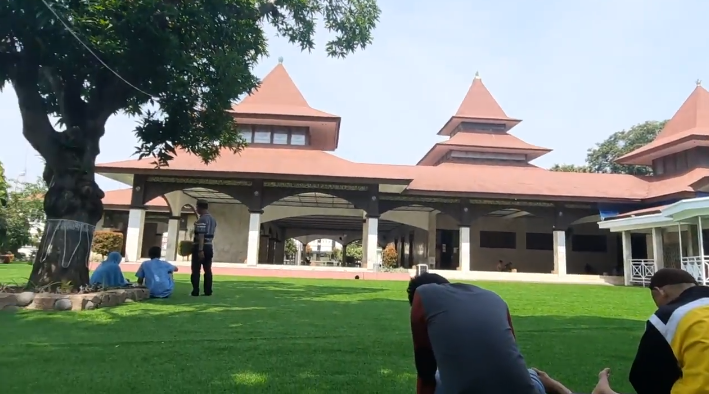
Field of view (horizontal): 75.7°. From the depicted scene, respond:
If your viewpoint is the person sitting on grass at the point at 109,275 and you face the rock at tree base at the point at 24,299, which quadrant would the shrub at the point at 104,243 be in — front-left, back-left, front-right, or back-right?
back-right

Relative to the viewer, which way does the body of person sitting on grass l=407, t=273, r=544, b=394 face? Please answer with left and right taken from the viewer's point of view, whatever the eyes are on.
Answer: facing away from the viewer and to the left of the viewer

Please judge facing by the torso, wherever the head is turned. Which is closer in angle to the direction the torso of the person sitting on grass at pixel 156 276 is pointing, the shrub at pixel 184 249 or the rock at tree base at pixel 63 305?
the shrub

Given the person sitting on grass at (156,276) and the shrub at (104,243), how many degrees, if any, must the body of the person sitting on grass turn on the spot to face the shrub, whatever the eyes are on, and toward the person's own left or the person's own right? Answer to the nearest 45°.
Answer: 0° — they already face it

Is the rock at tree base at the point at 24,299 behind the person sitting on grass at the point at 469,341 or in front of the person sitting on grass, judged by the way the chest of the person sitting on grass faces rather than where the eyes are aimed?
in front

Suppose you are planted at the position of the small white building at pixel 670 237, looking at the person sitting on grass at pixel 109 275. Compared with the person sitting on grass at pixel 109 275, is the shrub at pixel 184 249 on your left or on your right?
right

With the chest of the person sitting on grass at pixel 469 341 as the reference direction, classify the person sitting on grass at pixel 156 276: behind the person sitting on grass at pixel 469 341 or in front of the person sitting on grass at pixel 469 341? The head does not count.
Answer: in front

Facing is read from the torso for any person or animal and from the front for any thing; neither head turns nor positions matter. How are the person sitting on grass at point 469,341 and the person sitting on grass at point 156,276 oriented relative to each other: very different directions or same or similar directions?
same or similar directions

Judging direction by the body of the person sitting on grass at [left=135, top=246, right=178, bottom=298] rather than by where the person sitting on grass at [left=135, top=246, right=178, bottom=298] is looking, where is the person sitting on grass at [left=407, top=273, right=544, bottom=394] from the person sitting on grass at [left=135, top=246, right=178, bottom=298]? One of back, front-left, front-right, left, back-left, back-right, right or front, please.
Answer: back

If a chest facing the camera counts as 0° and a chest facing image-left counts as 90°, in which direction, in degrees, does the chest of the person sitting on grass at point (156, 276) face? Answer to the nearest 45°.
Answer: approximately 180°

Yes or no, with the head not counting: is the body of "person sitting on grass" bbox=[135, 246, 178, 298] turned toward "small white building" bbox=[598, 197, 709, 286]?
no

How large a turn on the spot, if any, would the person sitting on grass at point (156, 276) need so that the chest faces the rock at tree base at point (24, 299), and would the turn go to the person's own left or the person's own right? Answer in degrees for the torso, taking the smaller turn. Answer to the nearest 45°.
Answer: approximately 135° to the person's own left

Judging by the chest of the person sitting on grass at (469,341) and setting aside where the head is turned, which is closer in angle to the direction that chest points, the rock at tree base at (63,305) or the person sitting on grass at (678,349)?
the rock at tree base

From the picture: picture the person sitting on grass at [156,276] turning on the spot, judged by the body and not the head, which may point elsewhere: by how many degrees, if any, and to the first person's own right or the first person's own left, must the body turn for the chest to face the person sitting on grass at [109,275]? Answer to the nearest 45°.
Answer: approximately 90° to the first person's own left

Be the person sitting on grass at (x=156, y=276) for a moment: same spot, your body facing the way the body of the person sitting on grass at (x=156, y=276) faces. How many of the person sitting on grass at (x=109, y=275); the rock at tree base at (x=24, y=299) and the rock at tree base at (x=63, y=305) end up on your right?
0

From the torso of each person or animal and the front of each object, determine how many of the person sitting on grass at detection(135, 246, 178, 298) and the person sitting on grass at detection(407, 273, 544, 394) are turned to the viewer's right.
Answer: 0

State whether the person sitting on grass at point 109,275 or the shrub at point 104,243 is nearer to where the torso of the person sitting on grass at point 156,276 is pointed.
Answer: the shrub

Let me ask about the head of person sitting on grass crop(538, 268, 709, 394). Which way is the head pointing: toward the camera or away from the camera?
away from the camera
